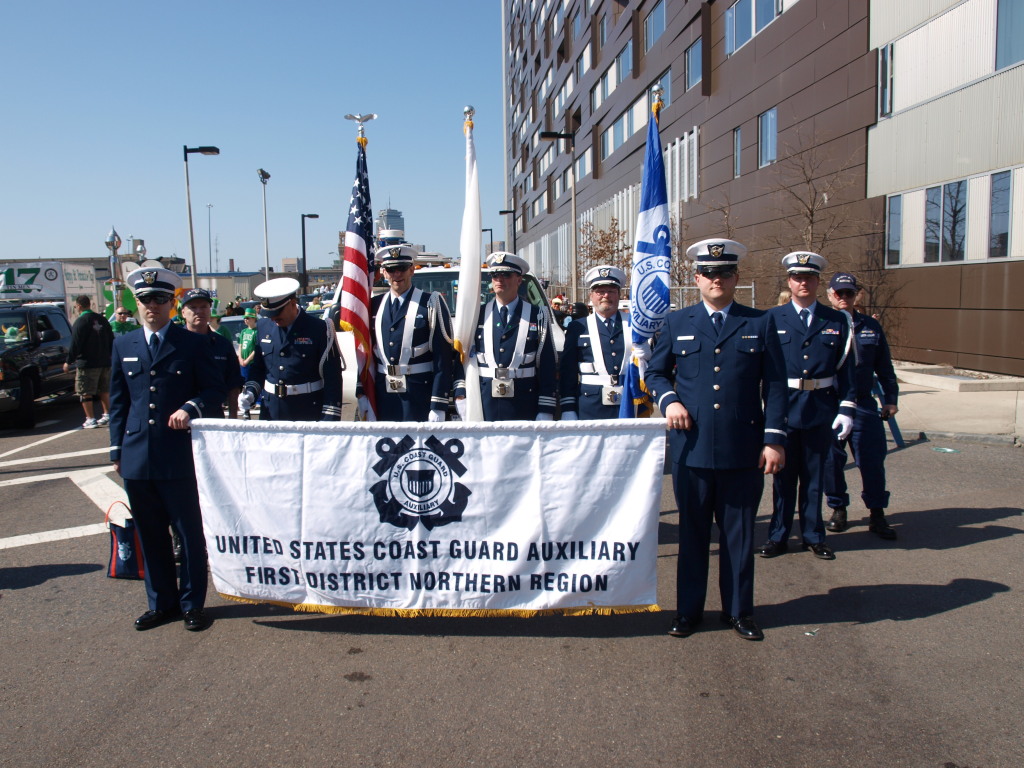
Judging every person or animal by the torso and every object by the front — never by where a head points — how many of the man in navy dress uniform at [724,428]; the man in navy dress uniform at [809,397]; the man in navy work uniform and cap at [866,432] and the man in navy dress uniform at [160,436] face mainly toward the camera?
4

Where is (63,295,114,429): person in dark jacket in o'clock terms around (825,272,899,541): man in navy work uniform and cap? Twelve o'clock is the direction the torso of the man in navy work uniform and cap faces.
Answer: The person in dark jacket is roughly at 3 o'clock from the man in navy work uniform and cap.

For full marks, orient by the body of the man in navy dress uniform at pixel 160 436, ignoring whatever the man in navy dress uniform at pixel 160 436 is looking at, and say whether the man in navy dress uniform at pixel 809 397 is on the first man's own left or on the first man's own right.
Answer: on the first man's own left

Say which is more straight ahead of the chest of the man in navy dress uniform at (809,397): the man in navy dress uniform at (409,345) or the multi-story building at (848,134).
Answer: the man in navy dress uniform

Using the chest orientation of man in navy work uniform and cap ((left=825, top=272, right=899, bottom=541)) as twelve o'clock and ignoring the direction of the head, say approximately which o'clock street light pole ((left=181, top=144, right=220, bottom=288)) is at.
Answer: The street light pole is roughly at 4 o'clock from the man in navy work uniform and cap.

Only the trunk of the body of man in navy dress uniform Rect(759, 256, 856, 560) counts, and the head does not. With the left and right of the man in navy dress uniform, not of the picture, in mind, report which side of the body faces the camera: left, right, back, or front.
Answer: front

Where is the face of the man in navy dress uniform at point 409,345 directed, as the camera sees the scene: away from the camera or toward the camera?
toward the camera

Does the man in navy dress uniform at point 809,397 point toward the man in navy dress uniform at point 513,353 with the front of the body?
no

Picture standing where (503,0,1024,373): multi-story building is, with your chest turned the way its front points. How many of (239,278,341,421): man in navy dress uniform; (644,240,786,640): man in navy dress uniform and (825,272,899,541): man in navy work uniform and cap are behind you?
0

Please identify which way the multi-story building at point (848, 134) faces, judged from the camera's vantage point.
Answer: facing the viewer and to the left of the viewer

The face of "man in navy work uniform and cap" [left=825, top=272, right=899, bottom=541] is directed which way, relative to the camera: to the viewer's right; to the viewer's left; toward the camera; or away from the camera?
toward the camera

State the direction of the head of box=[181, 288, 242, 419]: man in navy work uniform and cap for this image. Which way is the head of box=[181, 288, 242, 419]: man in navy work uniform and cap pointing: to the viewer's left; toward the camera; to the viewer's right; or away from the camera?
toward the camera

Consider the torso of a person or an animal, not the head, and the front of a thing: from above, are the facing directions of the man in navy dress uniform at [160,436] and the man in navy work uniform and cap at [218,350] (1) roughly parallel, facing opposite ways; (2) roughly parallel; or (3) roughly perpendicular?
roughly parallel

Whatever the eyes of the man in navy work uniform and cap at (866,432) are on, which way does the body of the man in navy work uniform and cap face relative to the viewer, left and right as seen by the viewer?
facing the viewer

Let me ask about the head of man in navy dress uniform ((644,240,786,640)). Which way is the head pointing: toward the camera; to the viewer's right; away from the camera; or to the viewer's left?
toward the camera

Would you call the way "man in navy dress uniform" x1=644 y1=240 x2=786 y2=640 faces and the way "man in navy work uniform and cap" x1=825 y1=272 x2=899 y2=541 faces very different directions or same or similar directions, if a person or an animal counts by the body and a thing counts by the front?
same or similar directions

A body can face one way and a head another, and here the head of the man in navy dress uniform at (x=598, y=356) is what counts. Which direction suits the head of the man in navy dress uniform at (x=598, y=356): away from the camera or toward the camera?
toward the camera

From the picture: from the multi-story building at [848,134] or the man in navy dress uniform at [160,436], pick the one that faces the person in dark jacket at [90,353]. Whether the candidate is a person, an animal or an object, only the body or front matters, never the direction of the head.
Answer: the multi-story building

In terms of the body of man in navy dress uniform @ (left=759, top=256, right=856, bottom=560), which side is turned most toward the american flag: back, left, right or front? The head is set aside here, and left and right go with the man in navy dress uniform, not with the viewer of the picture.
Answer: right

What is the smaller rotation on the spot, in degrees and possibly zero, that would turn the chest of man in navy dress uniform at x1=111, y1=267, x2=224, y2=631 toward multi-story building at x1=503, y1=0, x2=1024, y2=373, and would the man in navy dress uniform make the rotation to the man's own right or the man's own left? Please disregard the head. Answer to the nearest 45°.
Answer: approximately 135° to the man's own left

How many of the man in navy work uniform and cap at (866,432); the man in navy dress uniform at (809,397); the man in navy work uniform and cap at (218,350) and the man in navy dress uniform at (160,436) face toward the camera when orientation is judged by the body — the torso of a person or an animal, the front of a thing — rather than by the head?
4

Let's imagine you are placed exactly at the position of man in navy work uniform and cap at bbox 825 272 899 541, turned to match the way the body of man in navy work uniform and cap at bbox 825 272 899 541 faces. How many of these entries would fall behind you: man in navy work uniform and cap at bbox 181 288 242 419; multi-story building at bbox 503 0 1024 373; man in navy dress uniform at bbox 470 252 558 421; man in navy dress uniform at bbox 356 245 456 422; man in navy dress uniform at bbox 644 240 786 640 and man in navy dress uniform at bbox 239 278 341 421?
1
